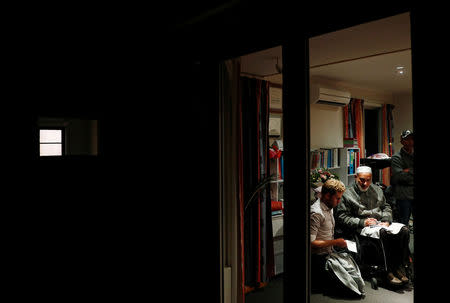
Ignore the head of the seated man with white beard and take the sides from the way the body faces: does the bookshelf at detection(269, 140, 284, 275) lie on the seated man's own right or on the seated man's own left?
on the seated man's own right

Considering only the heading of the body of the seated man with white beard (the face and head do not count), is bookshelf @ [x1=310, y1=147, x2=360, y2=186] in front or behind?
behind

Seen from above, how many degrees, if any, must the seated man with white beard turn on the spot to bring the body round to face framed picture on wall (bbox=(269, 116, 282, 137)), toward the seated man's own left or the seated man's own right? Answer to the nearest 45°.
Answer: approximately 90° to the seated man's own right

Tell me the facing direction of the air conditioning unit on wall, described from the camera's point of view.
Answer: facing the viewer and to the right of the viewer

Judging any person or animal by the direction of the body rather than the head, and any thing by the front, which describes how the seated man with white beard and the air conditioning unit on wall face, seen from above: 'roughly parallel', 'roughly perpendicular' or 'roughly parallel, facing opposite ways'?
roughly parallel

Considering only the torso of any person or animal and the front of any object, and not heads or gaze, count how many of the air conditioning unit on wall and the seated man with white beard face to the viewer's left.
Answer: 0
